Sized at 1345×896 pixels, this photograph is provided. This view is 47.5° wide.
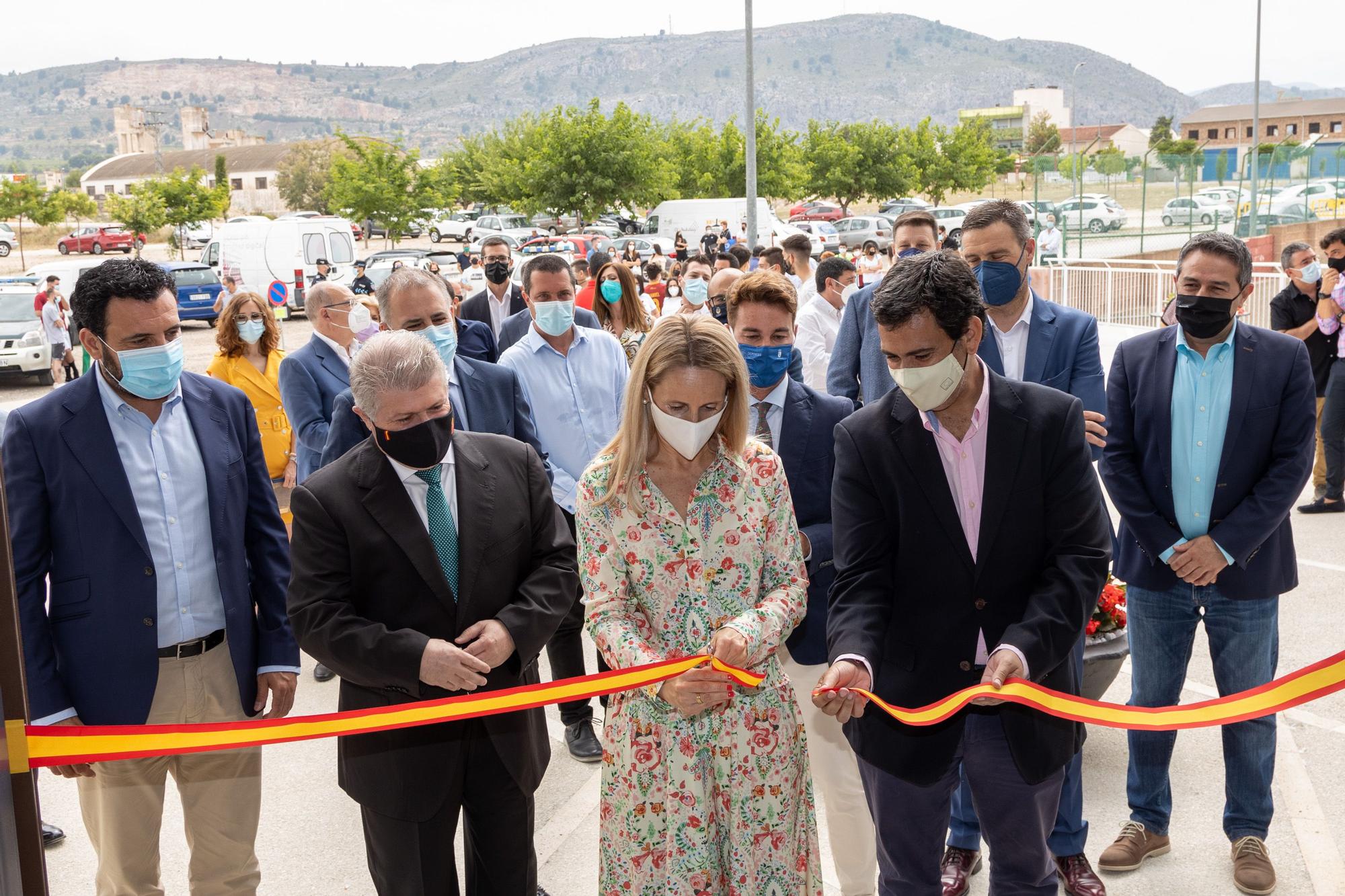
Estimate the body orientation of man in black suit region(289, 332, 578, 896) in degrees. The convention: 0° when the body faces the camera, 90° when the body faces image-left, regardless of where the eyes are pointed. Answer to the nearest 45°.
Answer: approximately 315°

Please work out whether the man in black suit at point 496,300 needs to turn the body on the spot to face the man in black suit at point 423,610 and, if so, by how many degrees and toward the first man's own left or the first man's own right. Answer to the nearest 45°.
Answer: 0° — they already face them

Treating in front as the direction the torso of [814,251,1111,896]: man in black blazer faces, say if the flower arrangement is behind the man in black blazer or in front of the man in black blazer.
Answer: behind

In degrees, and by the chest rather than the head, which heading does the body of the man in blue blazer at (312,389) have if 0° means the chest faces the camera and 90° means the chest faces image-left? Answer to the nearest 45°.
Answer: approximately 315°

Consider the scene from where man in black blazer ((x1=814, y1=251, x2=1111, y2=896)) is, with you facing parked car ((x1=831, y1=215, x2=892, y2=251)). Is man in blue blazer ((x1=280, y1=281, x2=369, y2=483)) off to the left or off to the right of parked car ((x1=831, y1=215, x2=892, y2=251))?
left

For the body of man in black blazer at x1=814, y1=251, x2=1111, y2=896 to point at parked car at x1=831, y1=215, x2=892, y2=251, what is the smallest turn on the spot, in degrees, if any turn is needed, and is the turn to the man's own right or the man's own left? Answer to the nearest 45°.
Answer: approximately 180°

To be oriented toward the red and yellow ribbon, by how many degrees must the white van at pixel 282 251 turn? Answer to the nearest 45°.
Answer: approximately 135° to its left

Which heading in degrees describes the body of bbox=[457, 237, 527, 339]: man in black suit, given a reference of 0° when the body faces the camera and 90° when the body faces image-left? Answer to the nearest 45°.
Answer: approximately 0°

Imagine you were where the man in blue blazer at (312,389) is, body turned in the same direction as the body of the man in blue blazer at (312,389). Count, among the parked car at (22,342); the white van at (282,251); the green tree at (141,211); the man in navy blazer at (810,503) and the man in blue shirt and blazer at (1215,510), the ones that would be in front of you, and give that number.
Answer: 2

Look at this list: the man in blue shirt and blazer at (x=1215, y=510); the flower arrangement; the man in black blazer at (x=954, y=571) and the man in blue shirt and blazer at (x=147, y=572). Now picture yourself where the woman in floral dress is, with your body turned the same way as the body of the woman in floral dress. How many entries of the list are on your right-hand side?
1
